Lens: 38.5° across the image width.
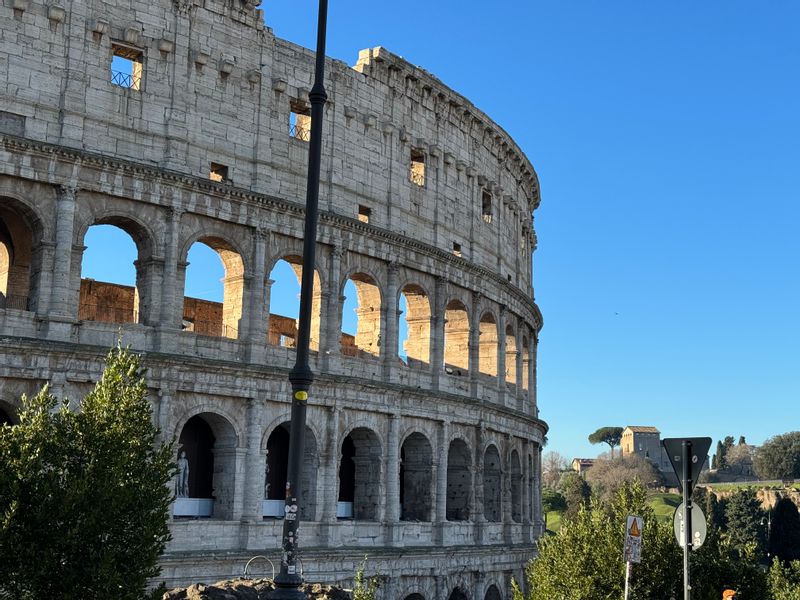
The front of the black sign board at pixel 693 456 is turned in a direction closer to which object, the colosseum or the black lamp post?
the colosseum

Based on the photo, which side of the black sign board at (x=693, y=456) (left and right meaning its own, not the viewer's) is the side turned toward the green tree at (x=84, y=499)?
left

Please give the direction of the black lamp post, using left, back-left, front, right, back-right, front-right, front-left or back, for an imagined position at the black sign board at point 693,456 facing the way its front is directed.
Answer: left

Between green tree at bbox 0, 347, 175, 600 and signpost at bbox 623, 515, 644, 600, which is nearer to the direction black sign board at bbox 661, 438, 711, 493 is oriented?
the signpost

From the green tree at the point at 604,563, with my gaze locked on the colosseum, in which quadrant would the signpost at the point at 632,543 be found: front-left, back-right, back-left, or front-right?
back-left

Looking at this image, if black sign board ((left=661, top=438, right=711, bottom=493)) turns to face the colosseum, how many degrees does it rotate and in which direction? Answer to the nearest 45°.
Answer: approximately 45° to its left

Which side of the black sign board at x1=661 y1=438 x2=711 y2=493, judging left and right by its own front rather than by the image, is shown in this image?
back
